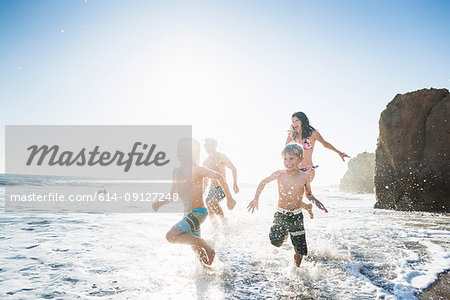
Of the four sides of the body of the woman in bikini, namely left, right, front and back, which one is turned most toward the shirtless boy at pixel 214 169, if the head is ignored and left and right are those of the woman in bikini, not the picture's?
right

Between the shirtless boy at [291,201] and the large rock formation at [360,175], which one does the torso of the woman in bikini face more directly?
the shirtless boy

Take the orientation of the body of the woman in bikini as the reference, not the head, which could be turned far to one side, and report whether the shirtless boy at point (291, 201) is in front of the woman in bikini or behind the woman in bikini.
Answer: in front

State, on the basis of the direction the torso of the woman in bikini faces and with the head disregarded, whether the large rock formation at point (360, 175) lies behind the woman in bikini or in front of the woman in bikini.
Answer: behind

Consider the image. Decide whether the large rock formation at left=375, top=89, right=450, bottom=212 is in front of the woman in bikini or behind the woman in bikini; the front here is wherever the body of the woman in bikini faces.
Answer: behind

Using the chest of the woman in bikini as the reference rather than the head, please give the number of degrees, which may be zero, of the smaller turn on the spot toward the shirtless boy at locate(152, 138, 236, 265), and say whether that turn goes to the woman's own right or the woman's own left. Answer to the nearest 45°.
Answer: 0° — they already face them

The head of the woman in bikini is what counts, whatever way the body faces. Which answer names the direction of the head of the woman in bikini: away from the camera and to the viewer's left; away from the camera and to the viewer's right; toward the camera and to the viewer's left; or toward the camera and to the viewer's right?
toward the camera and to the viewer's left

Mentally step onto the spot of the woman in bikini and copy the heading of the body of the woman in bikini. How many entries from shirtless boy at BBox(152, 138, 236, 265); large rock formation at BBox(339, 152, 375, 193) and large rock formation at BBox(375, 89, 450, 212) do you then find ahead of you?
1

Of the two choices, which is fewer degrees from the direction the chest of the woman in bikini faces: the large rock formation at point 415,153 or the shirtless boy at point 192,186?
the shirtless boy

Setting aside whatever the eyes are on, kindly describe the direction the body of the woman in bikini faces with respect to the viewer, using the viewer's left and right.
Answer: facing the viewer and to the left of the viewer

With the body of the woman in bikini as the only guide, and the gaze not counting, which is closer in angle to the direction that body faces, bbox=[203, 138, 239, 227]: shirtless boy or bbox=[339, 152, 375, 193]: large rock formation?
the shirtless boy
